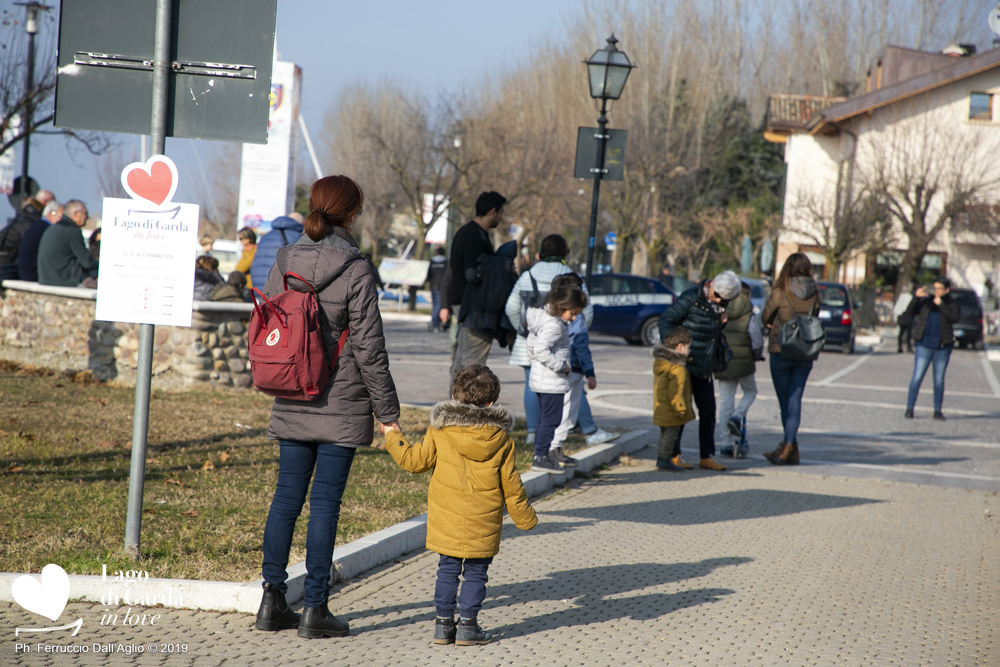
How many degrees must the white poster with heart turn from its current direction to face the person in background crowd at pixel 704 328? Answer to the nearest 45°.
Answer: approximately 135° to its left

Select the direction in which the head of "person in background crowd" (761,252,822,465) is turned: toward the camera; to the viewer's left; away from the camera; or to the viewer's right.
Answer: away from the camera

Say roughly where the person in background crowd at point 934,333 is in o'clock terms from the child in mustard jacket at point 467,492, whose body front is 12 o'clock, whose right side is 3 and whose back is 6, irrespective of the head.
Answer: The person in background crowd is roughly at 1 o'clock from the child in mustard jacket.

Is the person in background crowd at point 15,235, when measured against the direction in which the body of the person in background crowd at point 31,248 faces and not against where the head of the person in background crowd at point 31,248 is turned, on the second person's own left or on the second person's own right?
on the second person's own left

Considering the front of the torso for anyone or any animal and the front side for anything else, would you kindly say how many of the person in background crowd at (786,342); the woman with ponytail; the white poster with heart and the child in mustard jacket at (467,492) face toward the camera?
1

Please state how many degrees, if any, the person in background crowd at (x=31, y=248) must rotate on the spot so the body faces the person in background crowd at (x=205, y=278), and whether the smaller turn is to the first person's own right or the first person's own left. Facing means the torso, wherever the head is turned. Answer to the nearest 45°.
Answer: approximately 45° to the first person's own right

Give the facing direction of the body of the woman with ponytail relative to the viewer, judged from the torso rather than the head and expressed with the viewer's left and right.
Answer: facing away from the viewer and to the right of the viewer

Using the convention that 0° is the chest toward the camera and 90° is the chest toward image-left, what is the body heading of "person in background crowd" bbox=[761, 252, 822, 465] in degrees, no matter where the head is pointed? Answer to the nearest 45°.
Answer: approximately 135°

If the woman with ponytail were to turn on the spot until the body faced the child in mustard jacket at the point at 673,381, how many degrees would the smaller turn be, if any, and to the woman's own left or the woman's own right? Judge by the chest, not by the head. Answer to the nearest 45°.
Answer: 0° — they already face them

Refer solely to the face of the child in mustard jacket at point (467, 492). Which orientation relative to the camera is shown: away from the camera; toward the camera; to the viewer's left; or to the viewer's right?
away from the camera

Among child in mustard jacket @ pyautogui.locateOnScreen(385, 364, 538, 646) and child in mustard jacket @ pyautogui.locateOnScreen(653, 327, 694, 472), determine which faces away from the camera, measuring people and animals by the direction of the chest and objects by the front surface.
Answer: child in mustard jacket @ pyautogui.locateOnScreen(385, 364, 538, 646)
